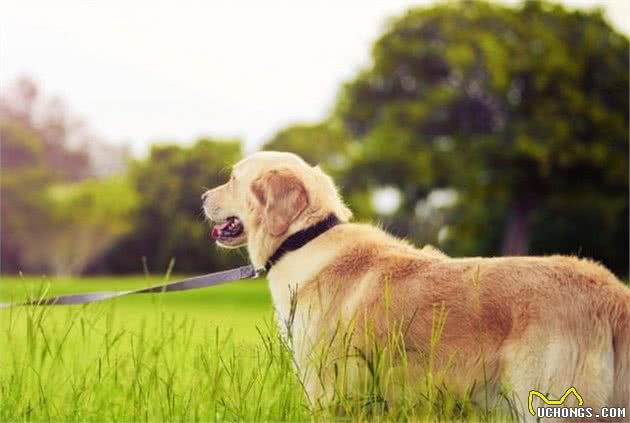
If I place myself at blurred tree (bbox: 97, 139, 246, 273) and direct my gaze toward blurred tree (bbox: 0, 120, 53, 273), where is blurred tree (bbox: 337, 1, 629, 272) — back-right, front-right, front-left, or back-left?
back-left

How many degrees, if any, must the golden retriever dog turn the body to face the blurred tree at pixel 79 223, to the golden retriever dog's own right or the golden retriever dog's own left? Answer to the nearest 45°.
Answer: approximately 45° to the golden retriever dog's own right

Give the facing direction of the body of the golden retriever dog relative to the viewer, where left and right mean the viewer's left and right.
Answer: facing to the left of the viewer

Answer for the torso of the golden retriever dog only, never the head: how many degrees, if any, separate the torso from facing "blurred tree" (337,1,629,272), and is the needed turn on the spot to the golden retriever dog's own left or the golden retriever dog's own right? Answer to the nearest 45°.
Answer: approximately 90° to the golden retriever dog's own right

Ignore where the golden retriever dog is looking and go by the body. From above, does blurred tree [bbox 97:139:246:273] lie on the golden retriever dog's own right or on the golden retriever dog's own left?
on the golden retriever dog's own right

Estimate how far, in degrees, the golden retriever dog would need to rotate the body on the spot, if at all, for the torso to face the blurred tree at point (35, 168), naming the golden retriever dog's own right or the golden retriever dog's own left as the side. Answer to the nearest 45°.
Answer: approximately 45° to the golden retriever dog's own right
